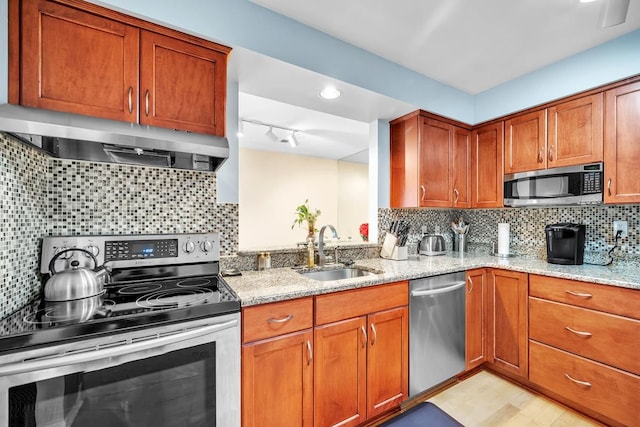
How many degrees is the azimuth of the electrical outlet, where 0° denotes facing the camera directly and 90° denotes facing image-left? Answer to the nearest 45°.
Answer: approximately 0°

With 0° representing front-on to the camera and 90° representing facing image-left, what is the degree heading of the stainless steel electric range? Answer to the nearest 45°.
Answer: approximately 0°

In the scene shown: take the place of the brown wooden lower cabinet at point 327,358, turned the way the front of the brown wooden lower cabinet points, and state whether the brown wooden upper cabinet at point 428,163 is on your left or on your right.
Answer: on your left

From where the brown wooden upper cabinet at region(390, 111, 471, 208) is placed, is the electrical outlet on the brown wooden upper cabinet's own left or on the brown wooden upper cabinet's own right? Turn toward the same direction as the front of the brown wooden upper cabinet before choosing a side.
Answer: on the brown wooden upper cabinet's own left

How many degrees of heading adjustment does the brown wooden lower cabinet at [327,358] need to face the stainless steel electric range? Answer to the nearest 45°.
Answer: approximately 90° to its right

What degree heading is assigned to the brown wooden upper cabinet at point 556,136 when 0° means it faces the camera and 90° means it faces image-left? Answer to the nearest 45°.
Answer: approximately 45°

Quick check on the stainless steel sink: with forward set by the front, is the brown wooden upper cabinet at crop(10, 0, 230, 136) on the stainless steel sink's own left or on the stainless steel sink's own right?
on the stainless steel sink's own right

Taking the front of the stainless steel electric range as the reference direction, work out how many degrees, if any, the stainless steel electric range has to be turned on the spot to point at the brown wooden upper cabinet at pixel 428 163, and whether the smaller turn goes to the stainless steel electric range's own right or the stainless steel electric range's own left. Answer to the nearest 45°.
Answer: approximately 90° to the stainless steel electric range's own left

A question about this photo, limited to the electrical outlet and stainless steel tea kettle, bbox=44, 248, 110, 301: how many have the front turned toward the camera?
1

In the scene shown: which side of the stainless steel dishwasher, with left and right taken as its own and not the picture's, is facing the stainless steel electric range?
right

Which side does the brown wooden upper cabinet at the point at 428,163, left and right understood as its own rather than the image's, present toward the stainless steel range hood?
right
